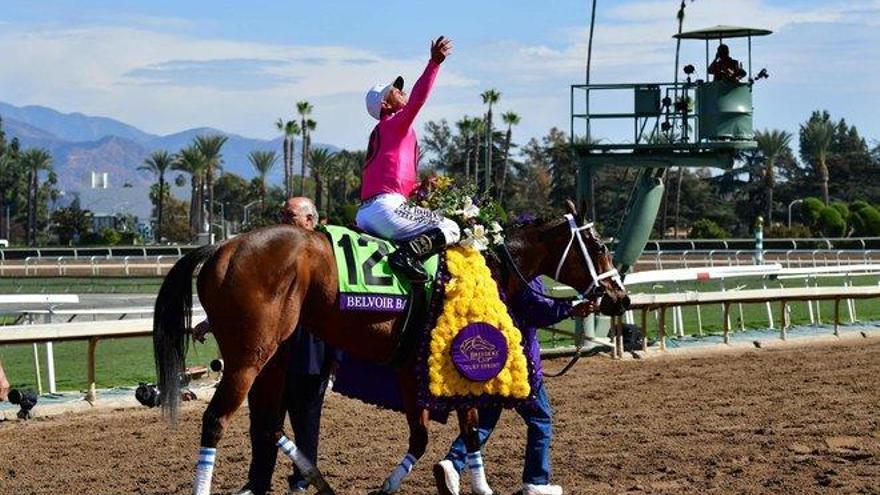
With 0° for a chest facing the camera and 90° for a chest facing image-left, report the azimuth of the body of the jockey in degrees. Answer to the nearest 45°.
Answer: approximately 270°

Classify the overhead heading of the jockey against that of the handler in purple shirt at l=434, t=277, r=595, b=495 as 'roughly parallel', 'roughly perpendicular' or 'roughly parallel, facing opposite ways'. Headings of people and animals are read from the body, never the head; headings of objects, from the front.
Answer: roughly parallel

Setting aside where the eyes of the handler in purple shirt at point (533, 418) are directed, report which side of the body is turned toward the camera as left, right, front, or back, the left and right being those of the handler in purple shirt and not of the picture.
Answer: right

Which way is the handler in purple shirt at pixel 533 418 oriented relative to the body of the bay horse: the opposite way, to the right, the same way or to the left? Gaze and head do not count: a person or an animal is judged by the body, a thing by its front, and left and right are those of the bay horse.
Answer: the same way

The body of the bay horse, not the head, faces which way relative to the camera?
to the viewer's right

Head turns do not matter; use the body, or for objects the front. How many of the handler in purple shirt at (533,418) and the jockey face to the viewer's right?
2

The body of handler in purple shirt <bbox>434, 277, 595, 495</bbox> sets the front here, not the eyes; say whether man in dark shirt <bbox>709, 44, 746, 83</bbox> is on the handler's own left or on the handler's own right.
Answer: on the handler's own left

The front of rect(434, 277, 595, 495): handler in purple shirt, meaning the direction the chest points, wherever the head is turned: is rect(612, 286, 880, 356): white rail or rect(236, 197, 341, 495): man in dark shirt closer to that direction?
the white rail
